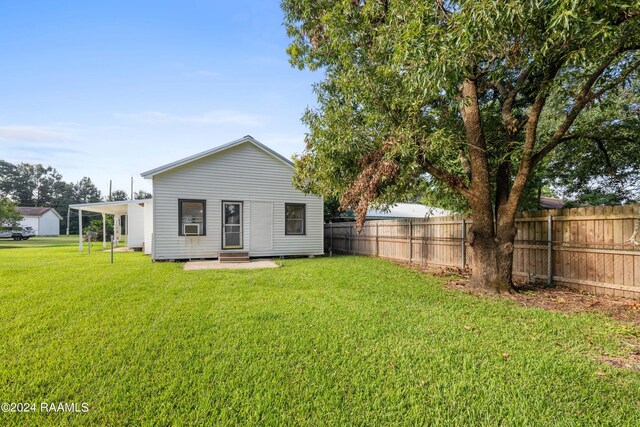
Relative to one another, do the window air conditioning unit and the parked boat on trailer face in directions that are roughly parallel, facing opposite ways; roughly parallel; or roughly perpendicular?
roughly perpendicular

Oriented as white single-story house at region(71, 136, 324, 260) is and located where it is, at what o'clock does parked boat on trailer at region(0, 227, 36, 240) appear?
The parked boat on trailer is roughly at 5 o'clock from the white single-story house.

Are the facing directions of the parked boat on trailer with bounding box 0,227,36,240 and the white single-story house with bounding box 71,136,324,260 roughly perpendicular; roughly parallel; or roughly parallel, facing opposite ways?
roughly perpendicular

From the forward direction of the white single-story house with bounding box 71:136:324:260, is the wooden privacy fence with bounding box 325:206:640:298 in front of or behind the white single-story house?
in front

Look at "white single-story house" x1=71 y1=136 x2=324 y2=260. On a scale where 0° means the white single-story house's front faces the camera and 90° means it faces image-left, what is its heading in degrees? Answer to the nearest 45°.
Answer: approximately 0°
